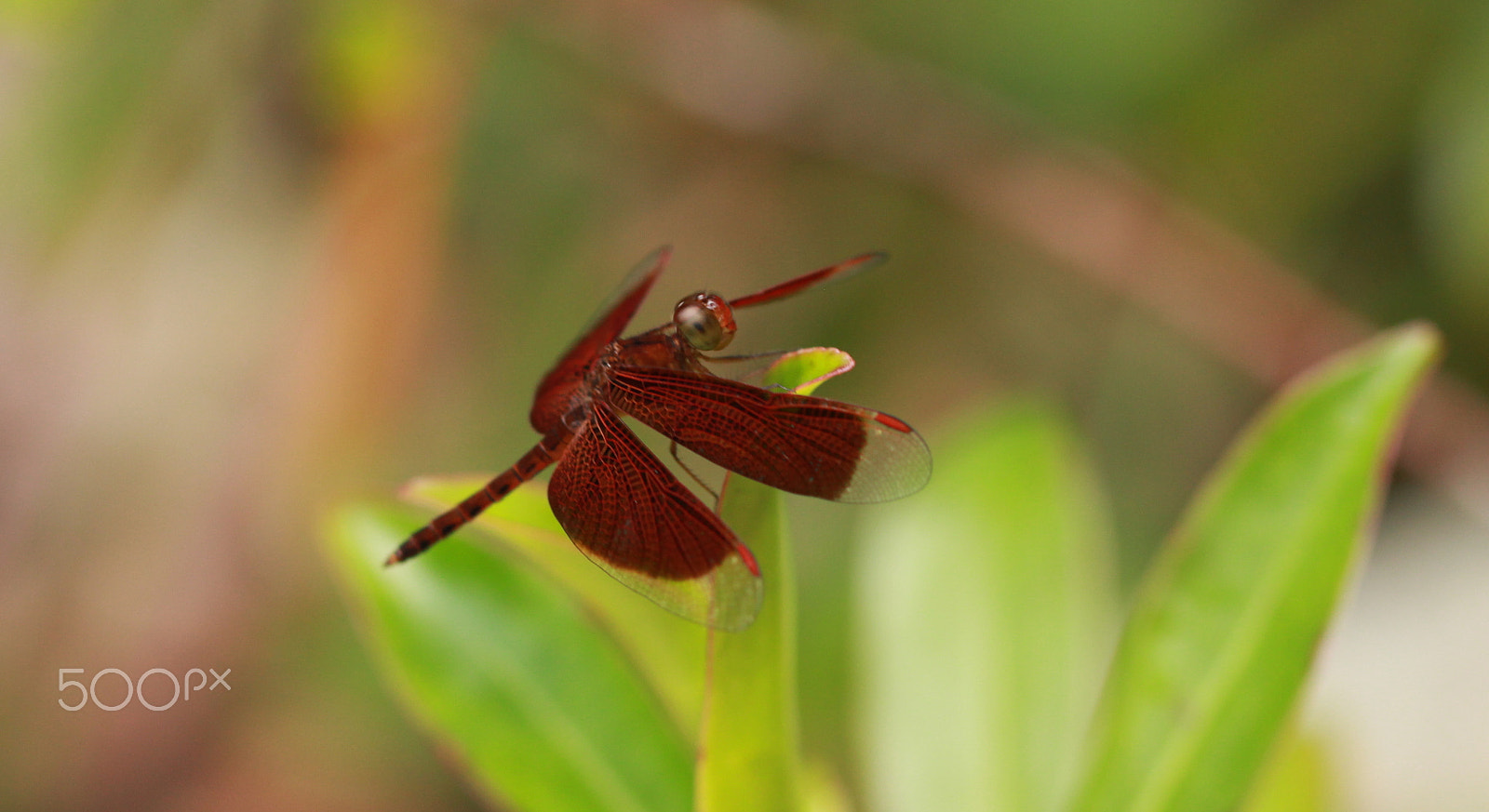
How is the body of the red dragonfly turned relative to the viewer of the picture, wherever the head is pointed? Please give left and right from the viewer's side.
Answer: facing to the right of the viewer

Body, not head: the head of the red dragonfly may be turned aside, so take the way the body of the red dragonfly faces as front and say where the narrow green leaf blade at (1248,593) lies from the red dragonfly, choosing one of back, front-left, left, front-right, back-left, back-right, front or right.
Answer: front

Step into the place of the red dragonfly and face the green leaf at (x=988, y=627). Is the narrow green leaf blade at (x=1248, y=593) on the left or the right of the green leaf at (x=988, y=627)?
right
